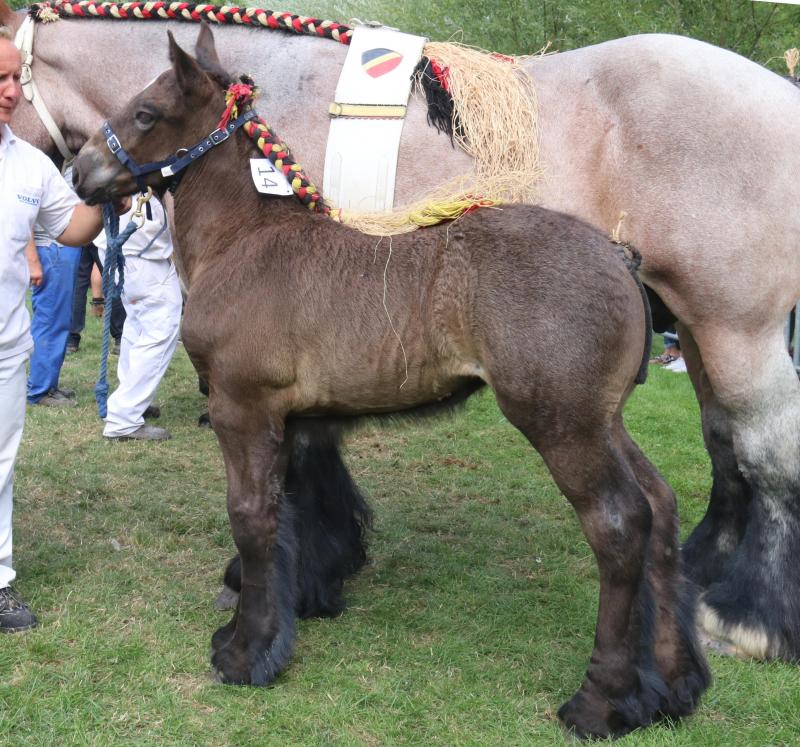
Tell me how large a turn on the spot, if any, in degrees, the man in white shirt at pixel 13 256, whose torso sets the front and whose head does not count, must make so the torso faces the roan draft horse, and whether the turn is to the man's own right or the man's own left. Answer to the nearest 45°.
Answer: approximately 90° to the man's own left

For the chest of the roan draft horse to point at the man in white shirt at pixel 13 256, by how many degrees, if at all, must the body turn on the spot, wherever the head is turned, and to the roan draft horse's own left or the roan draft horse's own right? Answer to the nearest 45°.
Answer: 0° — it already faces them

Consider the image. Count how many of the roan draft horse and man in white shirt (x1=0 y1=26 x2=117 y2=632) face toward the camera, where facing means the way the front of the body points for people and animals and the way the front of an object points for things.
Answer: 1

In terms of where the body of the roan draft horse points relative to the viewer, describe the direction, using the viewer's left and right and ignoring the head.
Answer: facing to the left of the viewer

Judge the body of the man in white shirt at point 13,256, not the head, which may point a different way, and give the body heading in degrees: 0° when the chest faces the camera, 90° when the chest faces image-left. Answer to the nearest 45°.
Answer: approximately 0°
